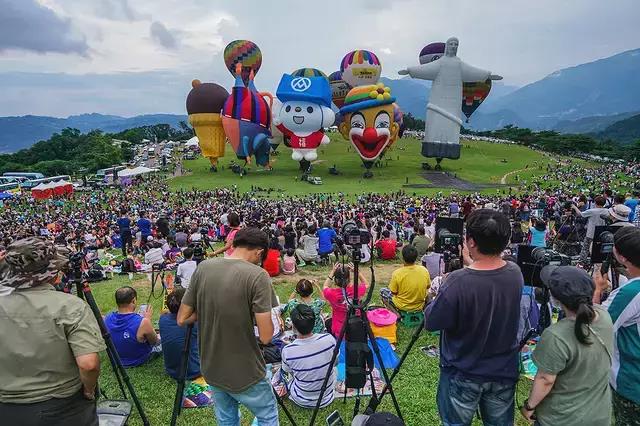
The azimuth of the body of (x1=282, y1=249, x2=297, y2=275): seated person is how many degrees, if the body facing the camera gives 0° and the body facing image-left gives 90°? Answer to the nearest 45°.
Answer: approximately 180°

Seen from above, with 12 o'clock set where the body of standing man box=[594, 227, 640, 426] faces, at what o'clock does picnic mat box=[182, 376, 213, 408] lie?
The picnic mat is roughly at 10 o'clock from the standing man.

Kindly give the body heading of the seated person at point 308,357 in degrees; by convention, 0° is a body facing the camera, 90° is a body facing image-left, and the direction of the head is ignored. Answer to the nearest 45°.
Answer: approximately 180°

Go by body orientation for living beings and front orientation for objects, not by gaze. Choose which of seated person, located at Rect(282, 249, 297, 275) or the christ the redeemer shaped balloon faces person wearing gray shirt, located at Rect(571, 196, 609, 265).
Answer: the christ the redeemer shaped balloon

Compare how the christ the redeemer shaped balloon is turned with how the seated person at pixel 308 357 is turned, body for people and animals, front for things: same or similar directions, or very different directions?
very different directions

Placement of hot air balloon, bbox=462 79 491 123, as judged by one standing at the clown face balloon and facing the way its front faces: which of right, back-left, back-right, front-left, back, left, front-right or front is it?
back-left

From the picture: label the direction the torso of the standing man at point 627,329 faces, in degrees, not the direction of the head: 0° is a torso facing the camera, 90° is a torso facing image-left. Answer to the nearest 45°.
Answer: approximately 135°

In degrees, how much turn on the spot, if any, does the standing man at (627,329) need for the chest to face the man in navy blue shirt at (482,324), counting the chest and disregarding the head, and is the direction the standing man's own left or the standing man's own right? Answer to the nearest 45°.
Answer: approximately 90° to the standing man's own left

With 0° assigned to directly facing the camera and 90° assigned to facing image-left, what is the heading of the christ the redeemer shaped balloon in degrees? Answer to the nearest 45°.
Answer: approximately 0°

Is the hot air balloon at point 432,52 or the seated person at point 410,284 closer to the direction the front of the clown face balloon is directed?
the seated person

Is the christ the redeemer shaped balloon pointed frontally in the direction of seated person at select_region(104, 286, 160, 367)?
yes

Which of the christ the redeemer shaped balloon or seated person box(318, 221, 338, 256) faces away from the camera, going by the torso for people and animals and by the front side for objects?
the seated person

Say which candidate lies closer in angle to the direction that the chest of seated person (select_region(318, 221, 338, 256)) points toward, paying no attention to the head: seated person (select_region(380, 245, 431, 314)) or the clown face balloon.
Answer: the clown face balloon

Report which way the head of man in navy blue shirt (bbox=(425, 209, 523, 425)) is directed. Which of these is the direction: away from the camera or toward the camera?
away from the camera

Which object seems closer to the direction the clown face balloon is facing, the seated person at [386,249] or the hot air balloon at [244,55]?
the seated person

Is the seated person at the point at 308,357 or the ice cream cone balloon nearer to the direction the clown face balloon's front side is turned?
the seated person
